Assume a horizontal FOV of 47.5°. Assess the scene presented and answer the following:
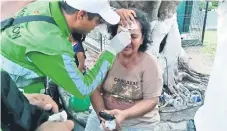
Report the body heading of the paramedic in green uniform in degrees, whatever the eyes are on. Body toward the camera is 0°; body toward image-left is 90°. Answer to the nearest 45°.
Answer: approximately 270°

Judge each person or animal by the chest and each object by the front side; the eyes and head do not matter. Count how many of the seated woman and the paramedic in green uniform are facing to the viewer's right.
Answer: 1

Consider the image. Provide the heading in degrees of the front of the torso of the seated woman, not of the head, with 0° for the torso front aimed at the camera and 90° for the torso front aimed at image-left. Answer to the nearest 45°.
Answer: approximately 45°

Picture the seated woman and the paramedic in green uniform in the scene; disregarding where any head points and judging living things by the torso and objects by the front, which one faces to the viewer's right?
the paramedic in green uniform
